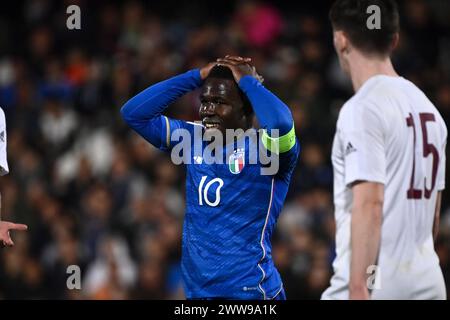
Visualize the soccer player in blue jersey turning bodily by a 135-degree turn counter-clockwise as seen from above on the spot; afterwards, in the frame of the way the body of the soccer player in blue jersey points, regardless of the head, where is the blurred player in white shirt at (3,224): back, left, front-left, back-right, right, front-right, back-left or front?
back

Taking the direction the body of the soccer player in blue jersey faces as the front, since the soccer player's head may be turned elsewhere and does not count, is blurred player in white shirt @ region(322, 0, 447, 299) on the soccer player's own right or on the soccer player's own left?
on the soccer player's own left

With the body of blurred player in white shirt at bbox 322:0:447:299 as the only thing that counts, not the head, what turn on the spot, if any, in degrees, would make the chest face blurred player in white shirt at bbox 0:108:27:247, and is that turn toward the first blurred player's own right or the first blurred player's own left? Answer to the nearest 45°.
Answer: approximately 45° to the first blurred player's own left

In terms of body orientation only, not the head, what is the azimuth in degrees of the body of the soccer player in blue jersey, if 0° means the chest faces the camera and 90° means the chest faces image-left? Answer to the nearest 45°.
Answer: approximately 45°

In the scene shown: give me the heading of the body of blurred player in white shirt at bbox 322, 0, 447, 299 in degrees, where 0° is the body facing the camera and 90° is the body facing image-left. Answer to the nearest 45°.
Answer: approximately 135°

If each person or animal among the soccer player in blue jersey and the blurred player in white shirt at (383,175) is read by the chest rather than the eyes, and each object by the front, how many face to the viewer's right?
0
